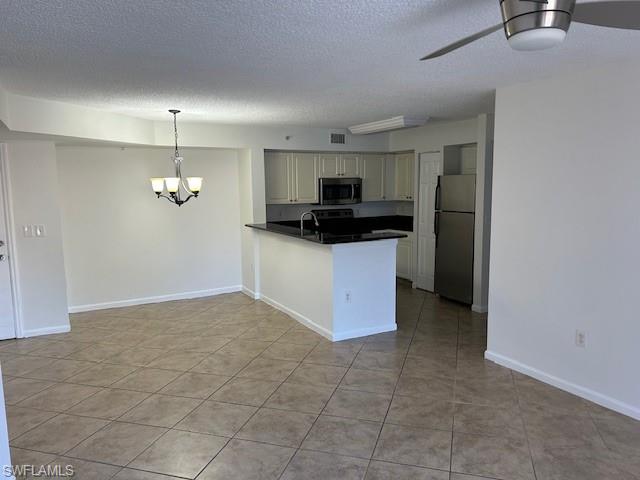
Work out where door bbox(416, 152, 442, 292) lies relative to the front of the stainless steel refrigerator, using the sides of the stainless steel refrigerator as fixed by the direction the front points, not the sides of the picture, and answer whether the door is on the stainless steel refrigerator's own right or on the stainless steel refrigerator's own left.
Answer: on the stainless steel refrigerator's own right

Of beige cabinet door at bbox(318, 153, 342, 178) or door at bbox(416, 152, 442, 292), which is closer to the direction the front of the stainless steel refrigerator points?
the beige cabinet door

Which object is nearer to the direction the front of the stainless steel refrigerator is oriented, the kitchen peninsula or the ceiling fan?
the kitchen peninsula

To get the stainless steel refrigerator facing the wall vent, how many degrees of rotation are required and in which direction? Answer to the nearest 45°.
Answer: approximately 45° to its right

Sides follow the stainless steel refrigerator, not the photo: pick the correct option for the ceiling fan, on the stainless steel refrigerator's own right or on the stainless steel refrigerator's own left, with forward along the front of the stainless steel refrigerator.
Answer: on the stainless steel refrigerator's own left

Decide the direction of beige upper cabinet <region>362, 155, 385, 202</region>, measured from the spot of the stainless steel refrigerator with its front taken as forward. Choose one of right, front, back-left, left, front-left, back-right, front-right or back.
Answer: right

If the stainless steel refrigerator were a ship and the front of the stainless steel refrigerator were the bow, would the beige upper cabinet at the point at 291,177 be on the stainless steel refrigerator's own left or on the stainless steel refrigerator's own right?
on the stainless steel refrigerator's own right

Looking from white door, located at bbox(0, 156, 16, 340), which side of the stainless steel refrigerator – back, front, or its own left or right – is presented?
front

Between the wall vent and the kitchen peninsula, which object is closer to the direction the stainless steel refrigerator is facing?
the kitchen peninsula

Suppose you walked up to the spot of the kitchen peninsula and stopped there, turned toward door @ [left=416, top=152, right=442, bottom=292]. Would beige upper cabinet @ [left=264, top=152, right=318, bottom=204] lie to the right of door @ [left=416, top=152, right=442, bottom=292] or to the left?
left

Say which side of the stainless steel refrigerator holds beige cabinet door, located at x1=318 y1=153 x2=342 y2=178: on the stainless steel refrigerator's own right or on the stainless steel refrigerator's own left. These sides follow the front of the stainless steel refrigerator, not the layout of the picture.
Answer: on the stainless steel refrigerator's own right

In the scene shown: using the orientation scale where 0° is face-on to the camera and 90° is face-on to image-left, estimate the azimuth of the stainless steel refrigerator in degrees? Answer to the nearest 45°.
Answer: approximately 45°
